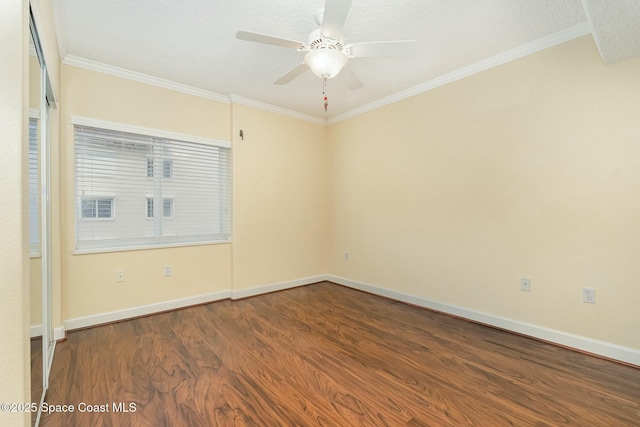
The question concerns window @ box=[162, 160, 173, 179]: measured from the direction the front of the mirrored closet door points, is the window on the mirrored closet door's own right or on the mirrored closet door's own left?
on the mirrored closet door's own left

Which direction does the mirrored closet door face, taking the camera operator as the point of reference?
facing to the right of the viewer

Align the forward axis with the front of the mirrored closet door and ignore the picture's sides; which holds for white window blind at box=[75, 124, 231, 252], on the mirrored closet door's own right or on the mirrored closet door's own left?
on the mirrored closet door's own left

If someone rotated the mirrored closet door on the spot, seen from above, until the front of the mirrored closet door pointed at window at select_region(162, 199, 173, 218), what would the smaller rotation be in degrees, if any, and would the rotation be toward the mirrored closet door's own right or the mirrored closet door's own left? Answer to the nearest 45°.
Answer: approximately 45° to the mirrored closet door's own left
